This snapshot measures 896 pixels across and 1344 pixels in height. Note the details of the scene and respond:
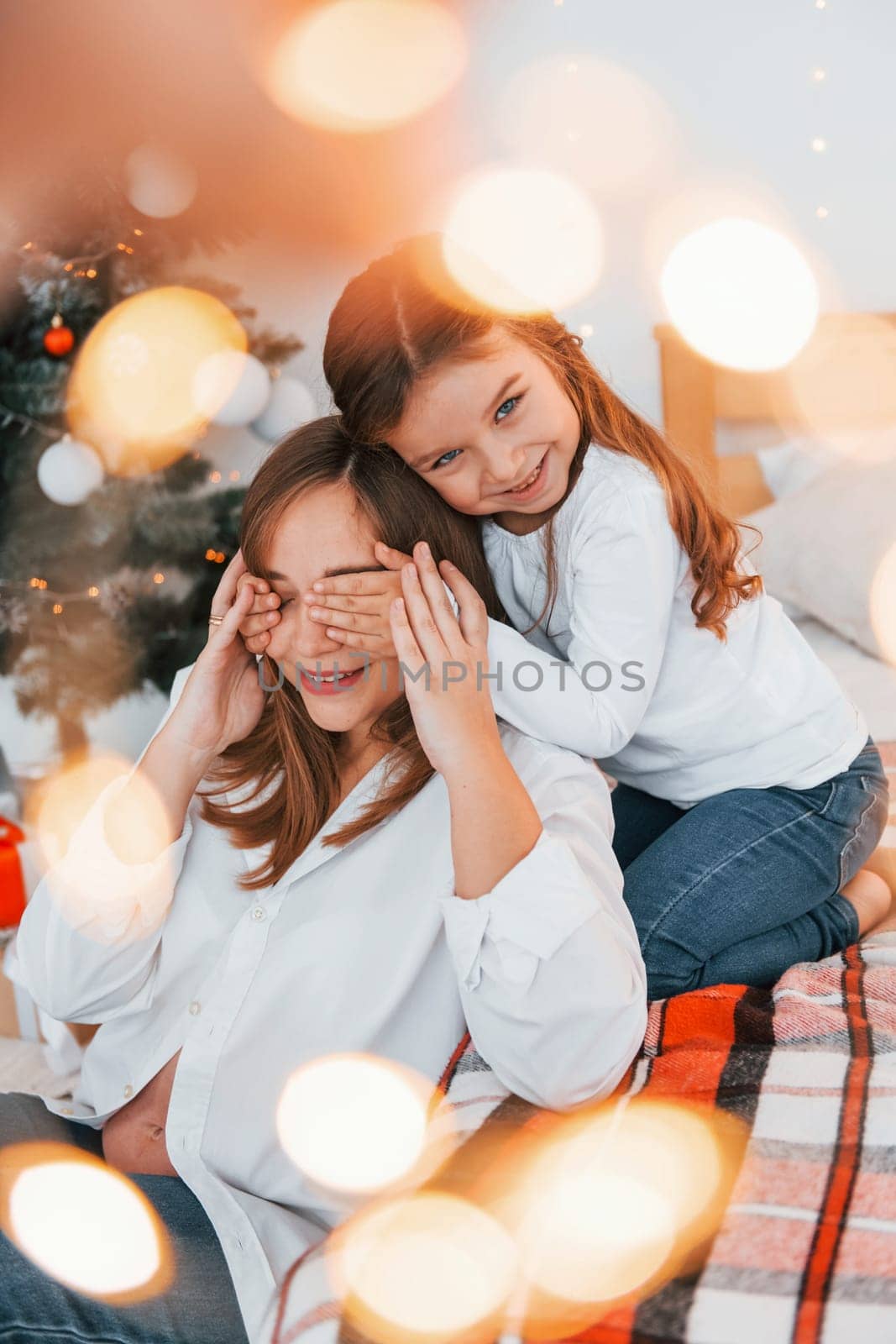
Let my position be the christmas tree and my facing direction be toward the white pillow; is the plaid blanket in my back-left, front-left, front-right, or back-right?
front-right

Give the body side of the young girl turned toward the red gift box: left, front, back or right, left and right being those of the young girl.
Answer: right

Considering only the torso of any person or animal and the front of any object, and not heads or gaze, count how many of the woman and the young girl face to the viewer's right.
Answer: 0

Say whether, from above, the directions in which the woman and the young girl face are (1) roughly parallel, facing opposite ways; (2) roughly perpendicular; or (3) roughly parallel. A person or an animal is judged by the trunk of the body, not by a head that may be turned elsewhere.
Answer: roughly parallel

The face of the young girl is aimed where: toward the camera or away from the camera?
toward the camera

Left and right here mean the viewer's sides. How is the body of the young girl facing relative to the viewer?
facing the viewer and to the left of the viewer

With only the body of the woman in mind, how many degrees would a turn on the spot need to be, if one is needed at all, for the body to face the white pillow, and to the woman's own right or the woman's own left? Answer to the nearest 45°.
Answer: approximately 180°
